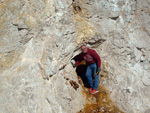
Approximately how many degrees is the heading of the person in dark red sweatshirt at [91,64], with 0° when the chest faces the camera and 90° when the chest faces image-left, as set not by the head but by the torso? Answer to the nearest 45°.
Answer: approximately 0°
